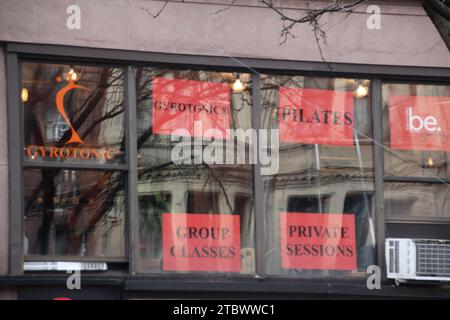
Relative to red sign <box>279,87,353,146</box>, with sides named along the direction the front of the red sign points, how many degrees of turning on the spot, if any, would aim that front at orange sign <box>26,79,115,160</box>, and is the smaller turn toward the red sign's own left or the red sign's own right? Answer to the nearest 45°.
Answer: approximately 90° to the red sign's own right

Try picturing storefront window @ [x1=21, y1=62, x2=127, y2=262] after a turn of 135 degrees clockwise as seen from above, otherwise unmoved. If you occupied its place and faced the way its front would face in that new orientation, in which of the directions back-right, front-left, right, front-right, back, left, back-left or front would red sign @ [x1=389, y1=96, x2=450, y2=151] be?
back-right

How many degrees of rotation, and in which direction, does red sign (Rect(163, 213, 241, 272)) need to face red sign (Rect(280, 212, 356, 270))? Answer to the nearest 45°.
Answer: approximately 90° to its left

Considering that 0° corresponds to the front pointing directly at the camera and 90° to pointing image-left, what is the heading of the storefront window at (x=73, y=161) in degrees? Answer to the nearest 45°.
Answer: approximately 0°

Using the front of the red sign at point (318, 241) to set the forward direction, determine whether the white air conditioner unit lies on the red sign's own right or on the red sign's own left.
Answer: on the red sign's own left

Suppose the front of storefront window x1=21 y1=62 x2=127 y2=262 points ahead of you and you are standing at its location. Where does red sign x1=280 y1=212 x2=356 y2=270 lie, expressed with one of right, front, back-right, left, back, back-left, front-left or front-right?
left

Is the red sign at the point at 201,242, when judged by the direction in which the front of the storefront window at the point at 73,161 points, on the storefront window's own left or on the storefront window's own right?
on the storefront window's own left

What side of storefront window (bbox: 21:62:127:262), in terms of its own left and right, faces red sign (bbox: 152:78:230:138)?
left
